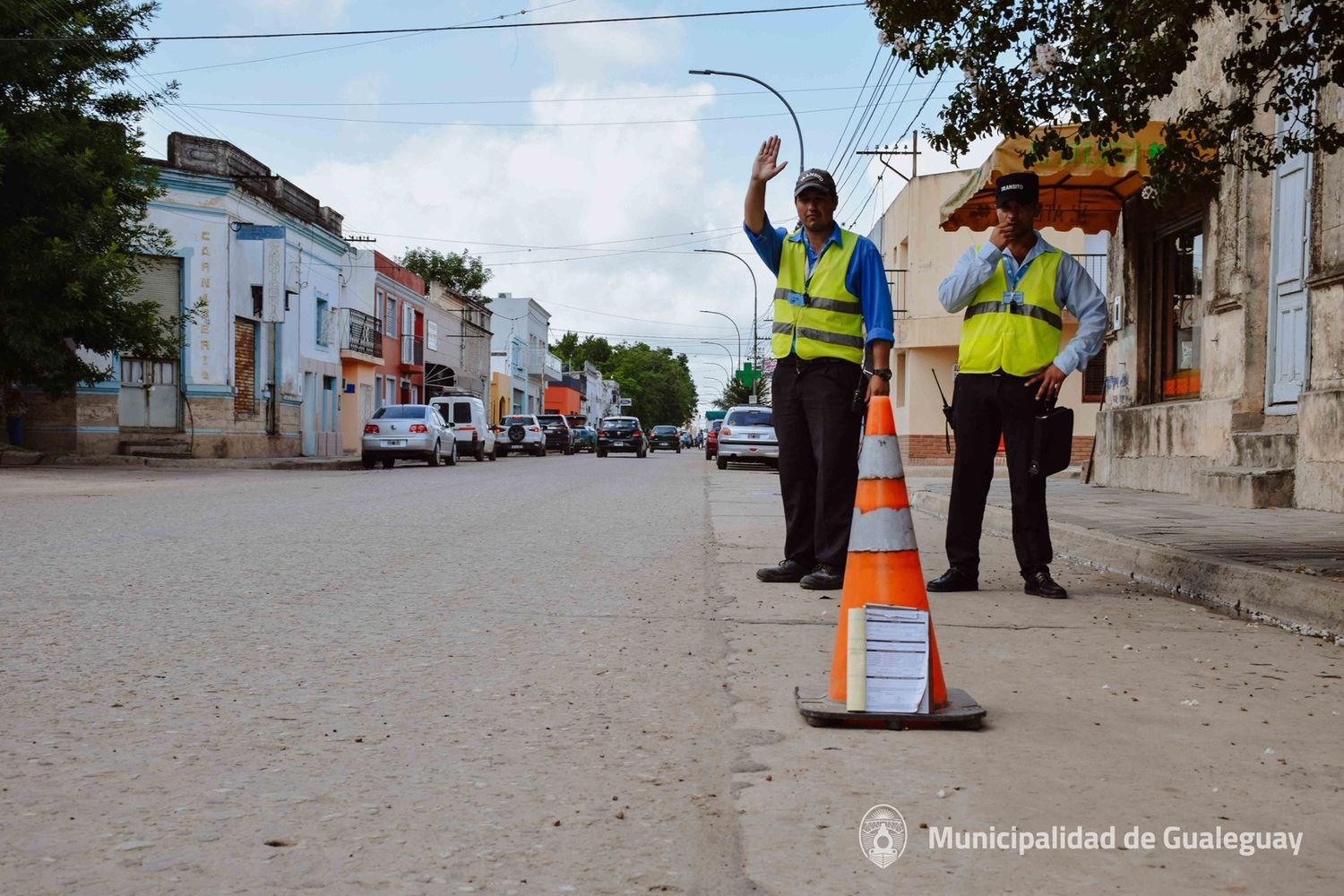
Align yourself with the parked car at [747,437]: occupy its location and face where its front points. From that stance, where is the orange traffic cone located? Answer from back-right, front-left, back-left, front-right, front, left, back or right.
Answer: back

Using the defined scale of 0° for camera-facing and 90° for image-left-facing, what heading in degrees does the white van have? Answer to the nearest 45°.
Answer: approximately 225°

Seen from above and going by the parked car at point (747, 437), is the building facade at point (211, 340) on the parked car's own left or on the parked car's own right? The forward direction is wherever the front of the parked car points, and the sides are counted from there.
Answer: on the parked car's own left

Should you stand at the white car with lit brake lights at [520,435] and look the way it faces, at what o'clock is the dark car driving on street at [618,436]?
the dark car driving on street at [618,436] is roughly at 4 o'clock from the white car with lit brake lights at [520,435].

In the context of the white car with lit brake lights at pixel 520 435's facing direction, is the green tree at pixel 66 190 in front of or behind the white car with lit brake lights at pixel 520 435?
behind

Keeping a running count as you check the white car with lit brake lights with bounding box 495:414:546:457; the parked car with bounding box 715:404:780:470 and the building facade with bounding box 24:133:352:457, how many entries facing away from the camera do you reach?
2

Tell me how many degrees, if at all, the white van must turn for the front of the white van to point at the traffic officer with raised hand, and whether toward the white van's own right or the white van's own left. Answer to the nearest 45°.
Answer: approximately 135° to the white van's own right

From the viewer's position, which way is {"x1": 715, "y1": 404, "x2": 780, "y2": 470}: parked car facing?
facing away from the viewer

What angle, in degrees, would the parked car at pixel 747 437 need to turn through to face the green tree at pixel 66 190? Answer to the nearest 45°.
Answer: approximately 135° to its left

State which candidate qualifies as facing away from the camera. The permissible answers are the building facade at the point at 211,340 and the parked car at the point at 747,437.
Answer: the parked car

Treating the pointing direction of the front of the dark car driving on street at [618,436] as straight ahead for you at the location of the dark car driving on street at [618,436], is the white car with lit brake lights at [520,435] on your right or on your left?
on your left

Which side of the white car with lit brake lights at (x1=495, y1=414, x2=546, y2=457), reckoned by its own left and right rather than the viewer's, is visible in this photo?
back

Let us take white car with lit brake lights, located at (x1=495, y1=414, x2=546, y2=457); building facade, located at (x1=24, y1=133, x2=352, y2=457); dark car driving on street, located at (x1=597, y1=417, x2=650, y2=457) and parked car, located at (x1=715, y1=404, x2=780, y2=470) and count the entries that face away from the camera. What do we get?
3

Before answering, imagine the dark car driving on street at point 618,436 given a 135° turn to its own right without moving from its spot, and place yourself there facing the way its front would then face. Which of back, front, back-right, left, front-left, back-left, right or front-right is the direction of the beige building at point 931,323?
front

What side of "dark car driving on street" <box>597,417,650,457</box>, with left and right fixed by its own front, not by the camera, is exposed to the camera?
back

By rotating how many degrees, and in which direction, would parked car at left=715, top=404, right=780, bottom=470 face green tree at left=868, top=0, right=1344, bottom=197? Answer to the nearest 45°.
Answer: approximately 180°
